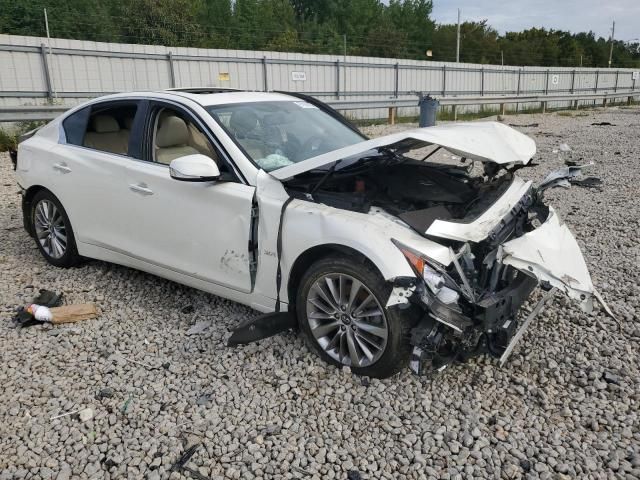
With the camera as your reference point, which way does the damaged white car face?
facing the viewer and to the right of the viewer

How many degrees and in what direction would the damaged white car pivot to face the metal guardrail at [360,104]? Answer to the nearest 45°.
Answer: approximately 135° to its left

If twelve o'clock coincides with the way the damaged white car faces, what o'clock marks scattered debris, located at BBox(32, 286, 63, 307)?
The scattered debris is roughly at 5 o'clock from the damaged white car.

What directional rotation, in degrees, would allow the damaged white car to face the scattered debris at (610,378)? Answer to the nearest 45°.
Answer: approximately 45° to its left

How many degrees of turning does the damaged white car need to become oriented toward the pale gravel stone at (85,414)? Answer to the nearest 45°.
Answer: approximately 90° to its right

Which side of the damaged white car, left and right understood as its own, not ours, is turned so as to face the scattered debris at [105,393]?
right

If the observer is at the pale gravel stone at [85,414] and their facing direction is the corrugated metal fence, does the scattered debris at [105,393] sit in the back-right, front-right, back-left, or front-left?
front-right

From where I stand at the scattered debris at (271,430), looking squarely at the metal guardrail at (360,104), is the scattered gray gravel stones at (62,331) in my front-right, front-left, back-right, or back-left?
front-left

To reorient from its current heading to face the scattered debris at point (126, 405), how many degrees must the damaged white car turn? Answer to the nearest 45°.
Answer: approximately 90° to its right

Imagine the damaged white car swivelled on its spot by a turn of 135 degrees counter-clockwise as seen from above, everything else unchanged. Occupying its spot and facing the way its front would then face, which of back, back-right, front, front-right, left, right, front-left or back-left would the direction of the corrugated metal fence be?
front

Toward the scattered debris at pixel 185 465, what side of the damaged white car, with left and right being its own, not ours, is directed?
right

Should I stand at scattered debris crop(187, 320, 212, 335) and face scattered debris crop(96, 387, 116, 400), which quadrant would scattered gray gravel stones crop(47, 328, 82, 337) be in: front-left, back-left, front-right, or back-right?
front-right

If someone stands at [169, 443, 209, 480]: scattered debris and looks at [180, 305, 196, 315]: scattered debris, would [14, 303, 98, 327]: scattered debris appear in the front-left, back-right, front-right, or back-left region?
front-left

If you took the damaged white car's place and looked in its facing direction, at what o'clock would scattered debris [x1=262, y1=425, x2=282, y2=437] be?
The scattered debris is roughly at 2 o'clock from the damaged white car.
